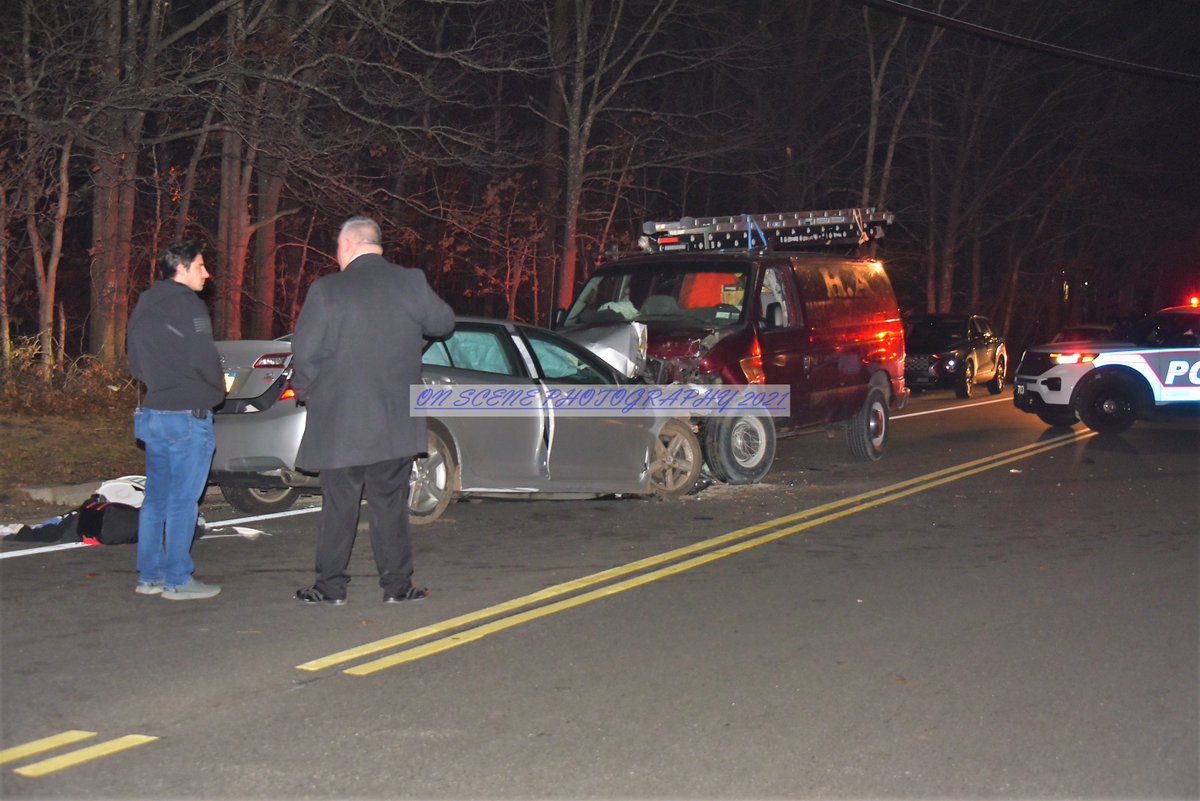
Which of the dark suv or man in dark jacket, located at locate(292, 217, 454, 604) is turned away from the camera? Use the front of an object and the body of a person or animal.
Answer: the man in dark jacket

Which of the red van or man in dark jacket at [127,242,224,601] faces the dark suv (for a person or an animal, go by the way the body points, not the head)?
the man in dark jacket

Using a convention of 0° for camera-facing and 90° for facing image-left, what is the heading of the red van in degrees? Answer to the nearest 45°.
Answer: approximately 45°

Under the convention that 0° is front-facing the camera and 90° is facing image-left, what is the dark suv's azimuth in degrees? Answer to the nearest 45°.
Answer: approximately 45°

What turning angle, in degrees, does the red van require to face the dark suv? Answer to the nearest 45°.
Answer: approximately 135° to its right

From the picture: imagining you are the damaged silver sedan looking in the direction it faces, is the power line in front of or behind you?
in front

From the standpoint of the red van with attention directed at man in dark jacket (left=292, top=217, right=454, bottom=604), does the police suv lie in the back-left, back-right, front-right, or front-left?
back-left

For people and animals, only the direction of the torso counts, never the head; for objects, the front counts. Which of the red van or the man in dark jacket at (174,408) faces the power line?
the man in dark jacket

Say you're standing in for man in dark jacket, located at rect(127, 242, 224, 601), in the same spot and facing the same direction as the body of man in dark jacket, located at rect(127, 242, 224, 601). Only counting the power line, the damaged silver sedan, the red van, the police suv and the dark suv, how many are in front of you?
5

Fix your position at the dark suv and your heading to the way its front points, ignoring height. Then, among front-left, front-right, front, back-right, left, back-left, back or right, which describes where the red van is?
front-left

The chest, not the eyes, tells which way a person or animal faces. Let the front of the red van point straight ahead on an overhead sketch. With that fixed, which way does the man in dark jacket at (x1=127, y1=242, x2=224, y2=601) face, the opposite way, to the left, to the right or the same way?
the opposite way

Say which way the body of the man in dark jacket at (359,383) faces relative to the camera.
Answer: away from the camera

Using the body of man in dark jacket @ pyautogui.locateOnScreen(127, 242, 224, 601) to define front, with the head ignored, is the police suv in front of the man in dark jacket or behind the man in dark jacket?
in front

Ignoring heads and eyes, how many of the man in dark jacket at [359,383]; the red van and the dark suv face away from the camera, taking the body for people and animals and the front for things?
1

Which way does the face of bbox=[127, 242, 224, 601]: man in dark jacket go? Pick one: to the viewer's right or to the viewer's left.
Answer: to the viewer's right

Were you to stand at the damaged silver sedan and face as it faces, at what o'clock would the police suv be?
The police suv is roughly at 12 o'clock from the damaged silver sedan.
